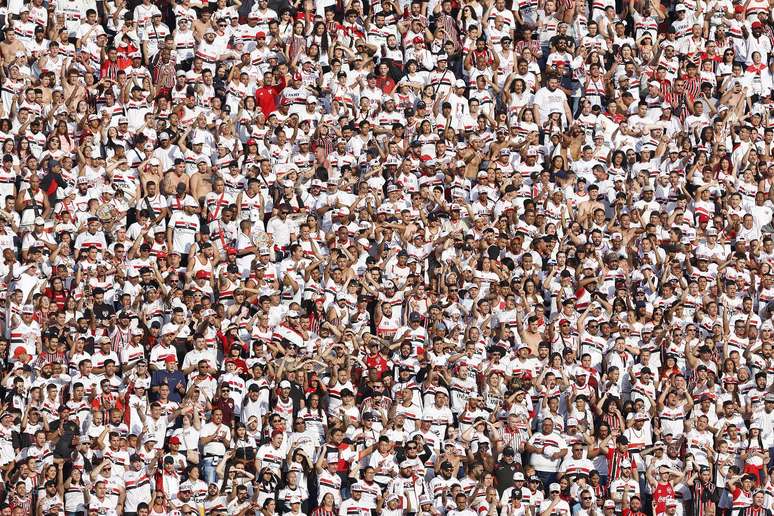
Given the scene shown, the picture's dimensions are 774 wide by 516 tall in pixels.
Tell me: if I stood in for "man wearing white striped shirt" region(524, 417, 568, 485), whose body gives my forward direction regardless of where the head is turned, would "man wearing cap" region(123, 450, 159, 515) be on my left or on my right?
on my right

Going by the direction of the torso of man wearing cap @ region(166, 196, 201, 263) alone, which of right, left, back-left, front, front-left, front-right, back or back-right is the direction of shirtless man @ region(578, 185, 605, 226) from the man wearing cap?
front-left

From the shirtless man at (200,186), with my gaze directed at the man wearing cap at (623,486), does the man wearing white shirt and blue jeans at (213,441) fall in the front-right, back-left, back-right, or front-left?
front-right

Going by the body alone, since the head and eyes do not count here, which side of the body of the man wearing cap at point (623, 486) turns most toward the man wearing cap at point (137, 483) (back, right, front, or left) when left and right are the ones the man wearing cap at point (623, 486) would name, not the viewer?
right

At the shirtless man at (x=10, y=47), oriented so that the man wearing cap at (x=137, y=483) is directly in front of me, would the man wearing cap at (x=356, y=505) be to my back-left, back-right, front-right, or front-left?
front-left

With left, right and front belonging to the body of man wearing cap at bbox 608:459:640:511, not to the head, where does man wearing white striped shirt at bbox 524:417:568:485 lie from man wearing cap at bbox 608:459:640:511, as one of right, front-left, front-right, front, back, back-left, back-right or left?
right

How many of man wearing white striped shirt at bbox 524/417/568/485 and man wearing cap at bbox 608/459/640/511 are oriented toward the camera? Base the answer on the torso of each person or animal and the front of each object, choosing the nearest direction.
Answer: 2

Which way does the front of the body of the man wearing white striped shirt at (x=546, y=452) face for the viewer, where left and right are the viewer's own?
facing the viewer

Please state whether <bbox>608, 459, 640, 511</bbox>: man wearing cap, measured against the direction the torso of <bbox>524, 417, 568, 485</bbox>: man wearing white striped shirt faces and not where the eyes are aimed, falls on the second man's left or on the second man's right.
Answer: on the second man's left

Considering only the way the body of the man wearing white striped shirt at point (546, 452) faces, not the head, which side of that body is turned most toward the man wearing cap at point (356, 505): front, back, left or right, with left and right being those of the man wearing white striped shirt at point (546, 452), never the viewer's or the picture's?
right
